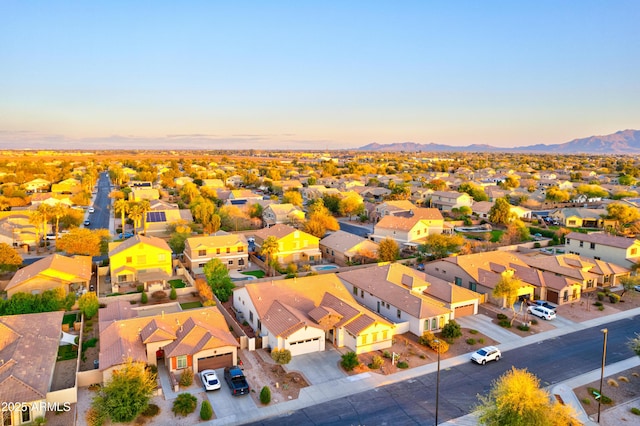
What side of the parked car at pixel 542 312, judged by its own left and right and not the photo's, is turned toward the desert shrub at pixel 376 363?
left

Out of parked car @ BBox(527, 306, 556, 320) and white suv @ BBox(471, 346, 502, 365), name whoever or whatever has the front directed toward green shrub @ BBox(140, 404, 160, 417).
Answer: the white suv

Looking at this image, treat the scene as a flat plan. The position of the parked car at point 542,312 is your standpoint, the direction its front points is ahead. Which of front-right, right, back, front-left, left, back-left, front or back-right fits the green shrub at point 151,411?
left

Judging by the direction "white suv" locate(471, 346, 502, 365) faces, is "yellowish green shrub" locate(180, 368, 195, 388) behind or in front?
in front

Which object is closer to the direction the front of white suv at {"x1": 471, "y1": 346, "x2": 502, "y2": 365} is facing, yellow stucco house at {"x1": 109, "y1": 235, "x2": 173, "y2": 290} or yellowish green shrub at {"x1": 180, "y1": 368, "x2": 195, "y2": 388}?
the yellowish green shrub

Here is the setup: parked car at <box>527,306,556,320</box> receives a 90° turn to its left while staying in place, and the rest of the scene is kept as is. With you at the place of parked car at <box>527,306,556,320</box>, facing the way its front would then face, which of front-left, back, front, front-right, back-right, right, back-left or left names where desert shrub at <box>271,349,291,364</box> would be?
front

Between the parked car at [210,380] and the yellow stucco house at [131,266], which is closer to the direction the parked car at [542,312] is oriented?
the yellow stucco house

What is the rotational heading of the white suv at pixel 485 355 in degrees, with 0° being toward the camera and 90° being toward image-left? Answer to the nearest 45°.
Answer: approximately 45°

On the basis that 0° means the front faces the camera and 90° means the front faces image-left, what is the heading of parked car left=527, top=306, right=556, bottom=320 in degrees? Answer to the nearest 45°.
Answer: approximately 135°

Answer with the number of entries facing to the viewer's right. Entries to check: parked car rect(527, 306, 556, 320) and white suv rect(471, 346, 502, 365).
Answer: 0

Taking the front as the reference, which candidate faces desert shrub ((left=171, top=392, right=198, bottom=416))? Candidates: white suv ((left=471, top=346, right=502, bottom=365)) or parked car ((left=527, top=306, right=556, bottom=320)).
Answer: the white suv

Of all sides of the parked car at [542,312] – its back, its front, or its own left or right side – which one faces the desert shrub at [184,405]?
left

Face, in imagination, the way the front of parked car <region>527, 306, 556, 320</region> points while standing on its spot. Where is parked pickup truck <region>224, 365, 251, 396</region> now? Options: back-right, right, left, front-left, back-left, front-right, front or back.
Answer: left

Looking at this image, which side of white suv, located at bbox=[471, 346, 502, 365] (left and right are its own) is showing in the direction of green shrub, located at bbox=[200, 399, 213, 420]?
front

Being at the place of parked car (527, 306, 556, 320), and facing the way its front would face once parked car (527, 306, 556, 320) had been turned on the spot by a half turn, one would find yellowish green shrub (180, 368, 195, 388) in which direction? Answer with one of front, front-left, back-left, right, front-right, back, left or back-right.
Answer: right

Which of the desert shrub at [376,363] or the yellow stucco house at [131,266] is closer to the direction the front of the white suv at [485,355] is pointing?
the desert shrub
